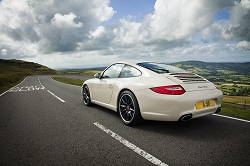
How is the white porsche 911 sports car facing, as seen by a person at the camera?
facing away from the viewer and to the left of the viewer
